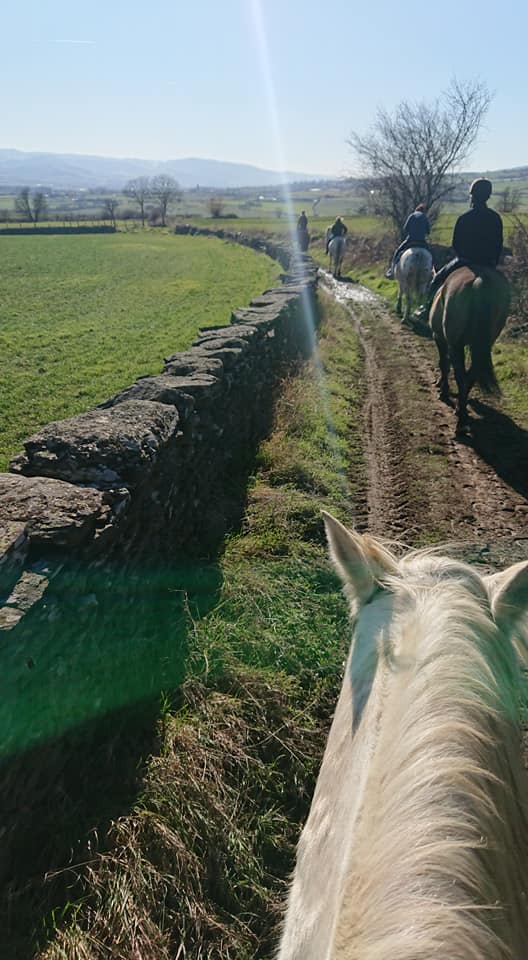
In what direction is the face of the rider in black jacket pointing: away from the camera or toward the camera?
away from the camera

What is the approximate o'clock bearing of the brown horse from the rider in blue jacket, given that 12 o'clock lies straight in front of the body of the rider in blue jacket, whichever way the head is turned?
The brown horse is roughly at 6 o'clock from the rider in blue jacket.

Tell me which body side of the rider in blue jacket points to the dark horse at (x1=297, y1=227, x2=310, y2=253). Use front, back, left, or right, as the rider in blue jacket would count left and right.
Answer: front

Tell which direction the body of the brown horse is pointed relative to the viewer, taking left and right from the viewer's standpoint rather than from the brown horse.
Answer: facing away from the viewer

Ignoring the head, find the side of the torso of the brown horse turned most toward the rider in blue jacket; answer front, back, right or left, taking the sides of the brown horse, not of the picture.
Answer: front

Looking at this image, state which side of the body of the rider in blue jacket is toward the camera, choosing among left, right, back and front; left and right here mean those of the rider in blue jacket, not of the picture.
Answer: back

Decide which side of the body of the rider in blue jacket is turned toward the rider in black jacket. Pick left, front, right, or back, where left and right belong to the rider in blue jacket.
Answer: back

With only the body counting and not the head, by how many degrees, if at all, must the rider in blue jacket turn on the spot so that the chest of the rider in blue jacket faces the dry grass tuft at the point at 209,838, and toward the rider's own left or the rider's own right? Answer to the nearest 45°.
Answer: approximately 180°

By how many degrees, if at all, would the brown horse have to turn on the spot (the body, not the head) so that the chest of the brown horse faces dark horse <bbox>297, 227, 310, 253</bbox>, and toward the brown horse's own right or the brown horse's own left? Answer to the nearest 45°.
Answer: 0° — it already faces it

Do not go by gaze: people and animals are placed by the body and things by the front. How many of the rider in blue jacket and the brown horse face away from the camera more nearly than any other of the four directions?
2
